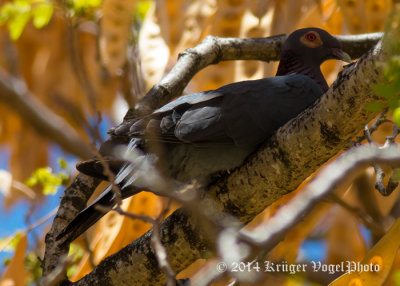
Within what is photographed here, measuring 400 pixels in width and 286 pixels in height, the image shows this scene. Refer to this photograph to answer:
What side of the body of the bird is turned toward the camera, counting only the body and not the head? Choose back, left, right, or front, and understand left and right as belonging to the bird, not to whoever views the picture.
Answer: right

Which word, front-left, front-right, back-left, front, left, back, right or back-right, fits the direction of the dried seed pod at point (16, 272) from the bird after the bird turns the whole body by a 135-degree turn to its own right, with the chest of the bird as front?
front-right
